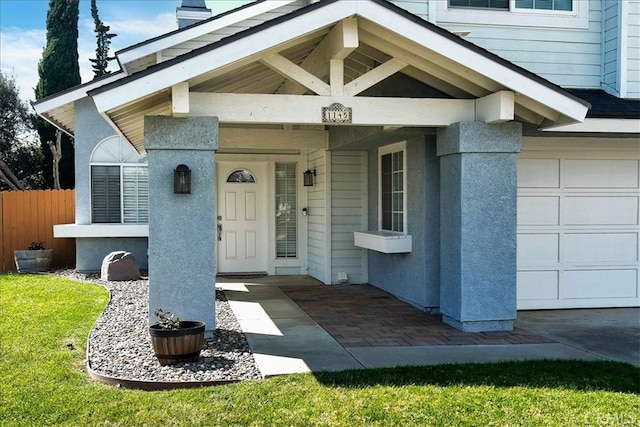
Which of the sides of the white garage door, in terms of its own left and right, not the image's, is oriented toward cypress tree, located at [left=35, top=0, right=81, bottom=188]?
right

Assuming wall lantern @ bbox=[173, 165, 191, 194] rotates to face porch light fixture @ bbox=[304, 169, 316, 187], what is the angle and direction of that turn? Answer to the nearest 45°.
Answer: approximately 135° to its left

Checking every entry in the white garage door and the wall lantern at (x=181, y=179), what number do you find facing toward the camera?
2

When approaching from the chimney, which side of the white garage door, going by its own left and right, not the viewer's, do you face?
right

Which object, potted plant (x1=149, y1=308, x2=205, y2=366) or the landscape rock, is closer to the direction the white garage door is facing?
the potted plant

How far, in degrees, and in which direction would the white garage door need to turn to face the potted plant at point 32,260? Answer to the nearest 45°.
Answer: approximately 90° to its right

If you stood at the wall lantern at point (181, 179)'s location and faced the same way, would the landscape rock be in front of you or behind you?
behind

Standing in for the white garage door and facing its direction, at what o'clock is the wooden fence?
The wooden fence is roughly at 3 o'clock from the white garage door.

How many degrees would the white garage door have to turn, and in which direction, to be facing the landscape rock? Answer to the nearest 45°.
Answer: approximately 90° to its right

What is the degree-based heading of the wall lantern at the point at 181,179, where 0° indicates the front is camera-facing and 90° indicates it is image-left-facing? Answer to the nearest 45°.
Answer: approximately 0°

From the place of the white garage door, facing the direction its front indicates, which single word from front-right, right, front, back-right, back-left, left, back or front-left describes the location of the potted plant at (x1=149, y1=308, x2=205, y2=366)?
front-right

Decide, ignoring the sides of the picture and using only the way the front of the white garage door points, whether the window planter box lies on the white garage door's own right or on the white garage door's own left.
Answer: on the white garage door's own right

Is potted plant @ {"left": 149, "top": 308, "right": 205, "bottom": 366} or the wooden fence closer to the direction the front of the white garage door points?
the potted plant
